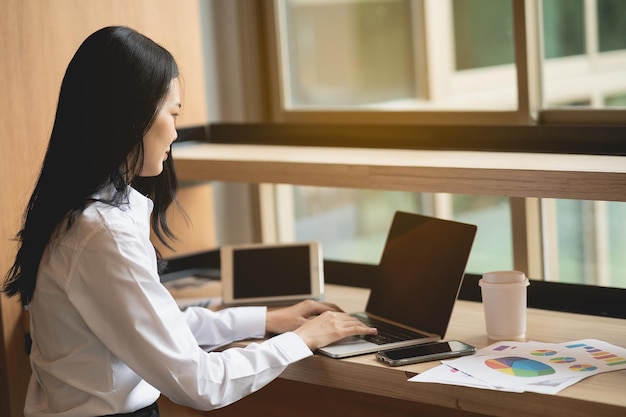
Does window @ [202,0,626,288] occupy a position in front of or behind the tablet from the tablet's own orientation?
behind

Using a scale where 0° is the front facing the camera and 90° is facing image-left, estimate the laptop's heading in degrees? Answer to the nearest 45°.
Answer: approximately 45°

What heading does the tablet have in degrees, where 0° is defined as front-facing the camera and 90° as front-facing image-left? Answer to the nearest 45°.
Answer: approximately 0°

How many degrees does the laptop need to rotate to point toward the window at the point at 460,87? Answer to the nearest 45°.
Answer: approximately 135° to its right

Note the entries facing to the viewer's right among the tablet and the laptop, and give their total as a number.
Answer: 0

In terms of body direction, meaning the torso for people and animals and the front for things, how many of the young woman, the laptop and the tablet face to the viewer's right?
1

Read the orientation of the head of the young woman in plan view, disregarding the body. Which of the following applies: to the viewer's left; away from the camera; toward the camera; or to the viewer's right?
to the viewer's right

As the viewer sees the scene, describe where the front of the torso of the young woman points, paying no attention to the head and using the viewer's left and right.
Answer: facing to the right of the viewer
